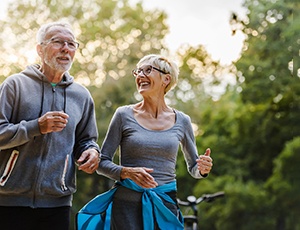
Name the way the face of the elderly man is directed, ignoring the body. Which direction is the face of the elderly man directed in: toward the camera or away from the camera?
toward the camera

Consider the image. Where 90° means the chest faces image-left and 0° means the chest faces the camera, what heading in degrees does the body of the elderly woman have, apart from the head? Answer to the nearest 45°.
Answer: approximately 0°

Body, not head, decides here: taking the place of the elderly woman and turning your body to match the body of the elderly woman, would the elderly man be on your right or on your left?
on your right

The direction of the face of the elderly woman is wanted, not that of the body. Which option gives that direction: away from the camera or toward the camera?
toward the camera
